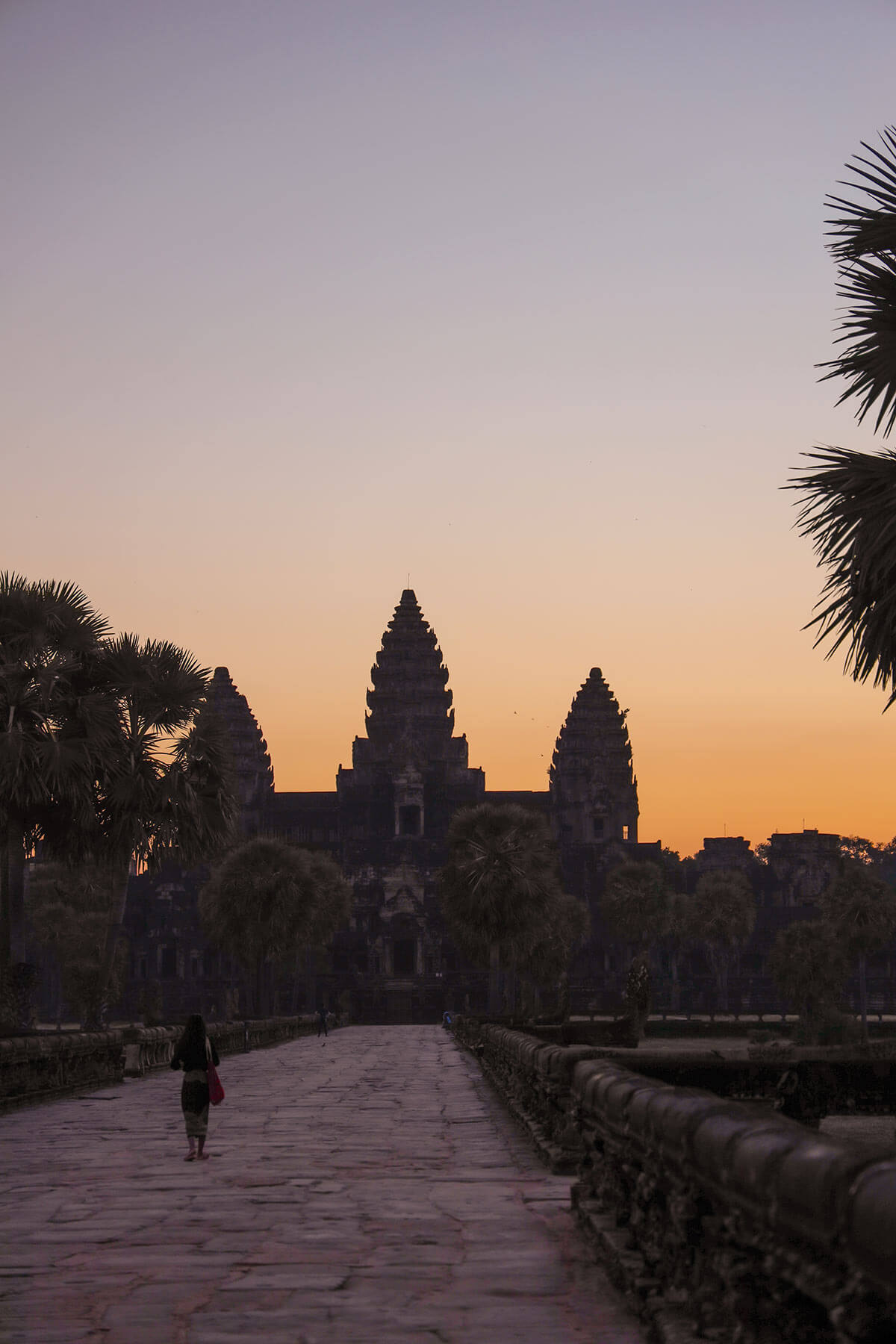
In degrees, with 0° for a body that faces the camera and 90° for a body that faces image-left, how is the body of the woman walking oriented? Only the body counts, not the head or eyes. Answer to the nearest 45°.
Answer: approximately 180°

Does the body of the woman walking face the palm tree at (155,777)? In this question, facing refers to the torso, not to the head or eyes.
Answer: yes

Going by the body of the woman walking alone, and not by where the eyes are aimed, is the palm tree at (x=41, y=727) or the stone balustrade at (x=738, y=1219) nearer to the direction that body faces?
the palm tree

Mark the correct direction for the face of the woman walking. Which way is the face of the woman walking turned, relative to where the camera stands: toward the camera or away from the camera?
away from the camera

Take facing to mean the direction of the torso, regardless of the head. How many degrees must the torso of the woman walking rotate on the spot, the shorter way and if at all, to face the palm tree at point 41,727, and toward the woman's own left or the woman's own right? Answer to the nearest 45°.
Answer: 0° — they already face it

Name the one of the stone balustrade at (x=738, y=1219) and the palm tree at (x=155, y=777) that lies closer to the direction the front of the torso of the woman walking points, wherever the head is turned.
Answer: the palm tree

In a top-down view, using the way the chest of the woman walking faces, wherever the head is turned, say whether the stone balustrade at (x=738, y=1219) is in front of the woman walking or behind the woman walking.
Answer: behind
